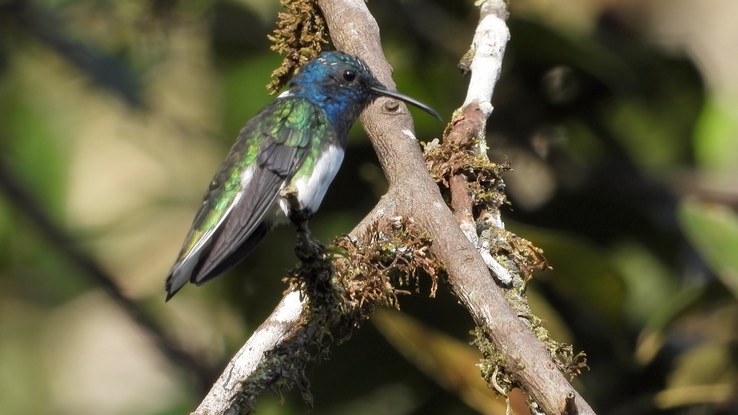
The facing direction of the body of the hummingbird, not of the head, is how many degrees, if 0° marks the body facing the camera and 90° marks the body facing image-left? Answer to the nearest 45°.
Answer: approximately 270°
